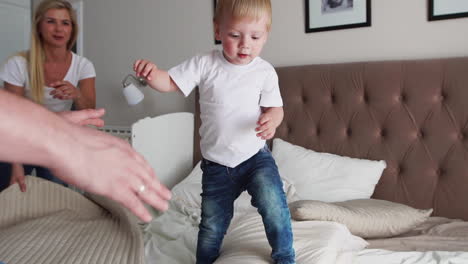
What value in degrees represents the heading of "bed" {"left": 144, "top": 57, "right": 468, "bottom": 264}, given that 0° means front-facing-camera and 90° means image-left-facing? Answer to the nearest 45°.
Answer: approximately 45°

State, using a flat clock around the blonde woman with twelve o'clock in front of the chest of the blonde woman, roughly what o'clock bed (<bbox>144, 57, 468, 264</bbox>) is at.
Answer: The bed is roughly at 10 o'clock from the blonde woman.

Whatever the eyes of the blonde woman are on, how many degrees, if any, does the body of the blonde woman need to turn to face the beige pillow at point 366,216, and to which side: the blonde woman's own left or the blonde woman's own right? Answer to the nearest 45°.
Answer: approximately 45° to the blonde woman's own left

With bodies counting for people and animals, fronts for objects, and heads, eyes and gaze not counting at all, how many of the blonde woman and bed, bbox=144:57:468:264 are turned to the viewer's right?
0

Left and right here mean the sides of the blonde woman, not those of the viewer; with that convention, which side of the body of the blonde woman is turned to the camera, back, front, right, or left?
front
